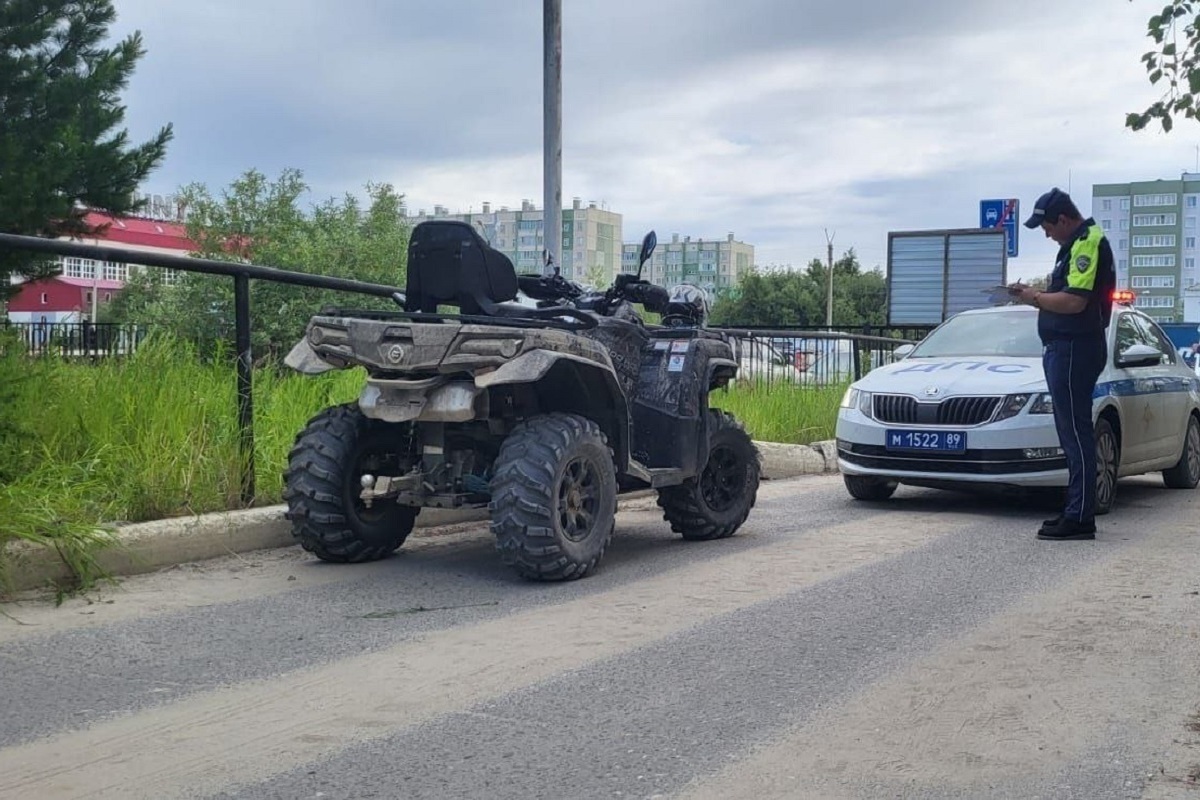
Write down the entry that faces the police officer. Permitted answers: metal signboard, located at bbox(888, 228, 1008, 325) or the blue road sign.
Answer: the blue road sign

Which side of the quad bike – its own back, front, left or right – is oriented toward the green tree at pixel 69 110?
left

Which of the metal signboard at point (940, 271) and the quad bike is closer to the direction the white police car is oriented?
the quad bike

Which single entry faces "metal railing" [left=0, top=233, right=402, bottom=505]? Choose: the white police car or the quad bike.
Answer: the white police car

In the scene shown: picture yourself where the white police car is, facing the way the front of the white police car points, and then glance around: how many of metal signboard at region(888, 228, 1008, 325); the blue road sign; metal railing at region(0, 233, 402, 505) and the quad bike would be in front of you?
2

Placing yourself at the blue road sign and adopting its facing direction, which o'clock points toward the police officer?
The police officer is roughly at 12 o'clock from the blue road sign.

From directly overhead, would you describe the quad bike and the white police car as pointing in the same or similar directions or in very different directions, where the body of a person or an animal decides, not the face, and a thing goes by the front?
very different directions

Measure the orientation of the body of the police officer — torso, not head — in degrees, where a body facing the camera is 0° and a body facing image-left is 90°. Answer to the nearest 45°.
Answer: approximately 90°

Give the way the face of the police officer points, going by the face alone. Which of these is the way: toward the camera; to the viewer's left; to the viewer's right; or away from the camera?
to the viewer's left
